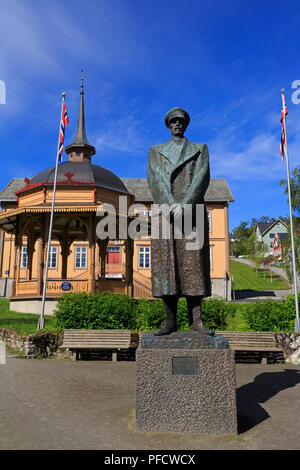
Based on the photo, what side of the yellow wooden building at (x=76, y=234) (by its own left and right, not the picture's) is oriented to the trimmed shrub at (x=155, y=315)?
front

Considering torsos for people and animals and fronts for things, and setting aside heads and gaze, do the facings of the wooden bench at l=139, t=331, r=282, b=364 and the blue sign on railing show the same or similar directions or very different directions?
same or similar directions

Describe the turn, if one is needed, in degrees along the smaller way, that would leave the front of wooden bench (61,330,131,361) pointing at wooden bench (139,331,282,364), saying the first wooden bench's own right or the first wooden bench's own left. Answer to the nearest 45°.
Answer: approximately 90° to the first wooden bench's own left

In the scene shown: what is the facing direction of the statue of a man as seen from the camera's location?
facing the viewer

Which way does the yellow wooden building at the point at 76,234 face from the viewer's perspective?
toward the camera

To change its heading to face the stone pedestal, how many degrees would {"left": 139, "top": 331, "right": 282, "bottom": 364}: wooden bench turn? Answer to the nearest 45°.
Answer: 0° — it already faces it

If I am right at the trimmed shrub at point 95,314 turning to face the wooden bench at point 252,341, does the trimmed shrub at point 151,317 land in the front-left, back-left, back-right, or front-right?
front-left

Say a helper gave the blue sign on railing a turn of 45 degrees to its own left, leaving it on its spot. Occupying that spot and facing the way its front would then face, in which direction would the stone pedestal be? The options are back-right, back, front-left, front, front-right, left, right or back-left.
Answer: front-right

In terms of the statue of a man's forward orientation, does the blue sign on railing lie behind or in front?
behind

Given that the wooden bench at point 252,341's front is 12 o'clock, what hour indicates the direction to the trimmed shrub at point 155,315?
The trimmed shrub is roughly at 4 o'clock from the wooden bench.

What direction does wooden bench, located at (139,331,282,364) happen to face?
toward the camera

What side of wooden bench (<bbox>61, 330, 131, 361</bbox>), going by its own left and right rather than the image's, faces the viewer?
front

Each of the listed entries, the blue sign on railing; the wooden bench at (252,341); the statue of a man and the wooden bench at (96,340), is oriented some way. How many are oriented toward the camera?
4

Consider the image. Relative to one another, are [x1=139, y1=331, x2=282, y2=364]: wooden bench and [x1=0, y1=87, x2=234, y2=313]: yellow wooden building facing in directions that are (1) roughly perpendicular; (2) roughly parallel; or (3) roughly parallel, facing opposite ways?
roughly parallel

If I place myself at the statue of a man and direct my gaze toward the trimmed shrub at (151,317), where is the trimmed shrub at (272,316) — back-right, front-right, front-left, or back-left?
front-right

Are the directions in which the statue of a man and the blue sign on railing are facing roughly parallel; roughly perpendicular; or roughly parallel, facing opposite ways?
roughly parallel
